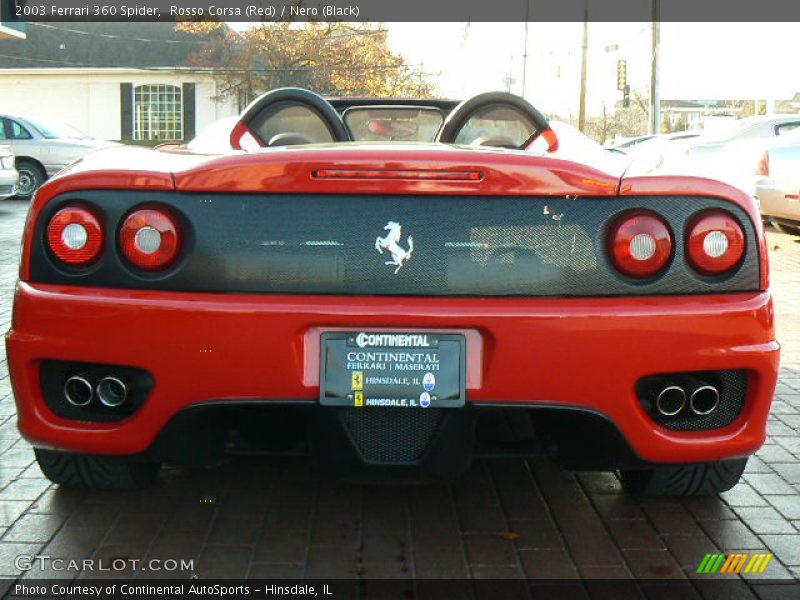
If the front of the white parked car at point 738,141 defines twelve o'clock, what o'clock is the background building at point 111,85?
The background building is roughly at 9 o'clock from the white parked car.

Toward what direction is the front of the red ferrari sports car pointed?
away from the camera

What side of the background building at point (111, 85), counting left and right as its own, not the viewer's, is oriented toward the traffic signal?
left

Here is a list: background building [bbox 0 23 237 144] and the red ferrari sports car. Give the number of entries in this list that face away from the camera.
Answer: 1

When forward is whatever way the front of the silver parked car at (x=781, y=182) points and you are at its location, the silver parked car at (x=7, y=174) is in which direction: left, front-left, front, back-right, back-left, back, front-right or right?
back-left

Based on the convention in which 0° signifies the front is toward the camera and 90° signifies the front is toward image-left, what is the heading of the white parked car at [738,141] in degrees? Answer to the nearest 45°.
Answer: approximately 225°

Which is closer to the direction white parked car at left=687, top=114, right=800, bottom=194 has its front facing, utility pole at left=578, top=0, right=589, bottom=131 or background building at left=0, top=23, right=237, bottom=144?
the utility pole

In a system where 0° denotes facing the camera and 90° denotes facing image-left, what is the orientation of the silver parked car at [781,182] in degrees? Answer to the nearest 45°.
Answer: approximately 225°

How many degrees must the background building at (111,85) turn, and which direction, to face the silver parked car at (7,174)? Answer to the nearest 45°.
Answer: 0° — it already faces it

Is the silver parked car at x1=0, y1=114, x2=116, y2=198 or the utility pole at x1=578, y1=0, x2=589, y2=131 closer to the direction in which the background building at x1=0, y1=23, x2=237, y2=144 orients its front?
the silver parked car

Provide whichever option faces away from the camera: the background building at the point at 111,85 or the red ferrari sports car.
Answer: the red ferrari sports car
